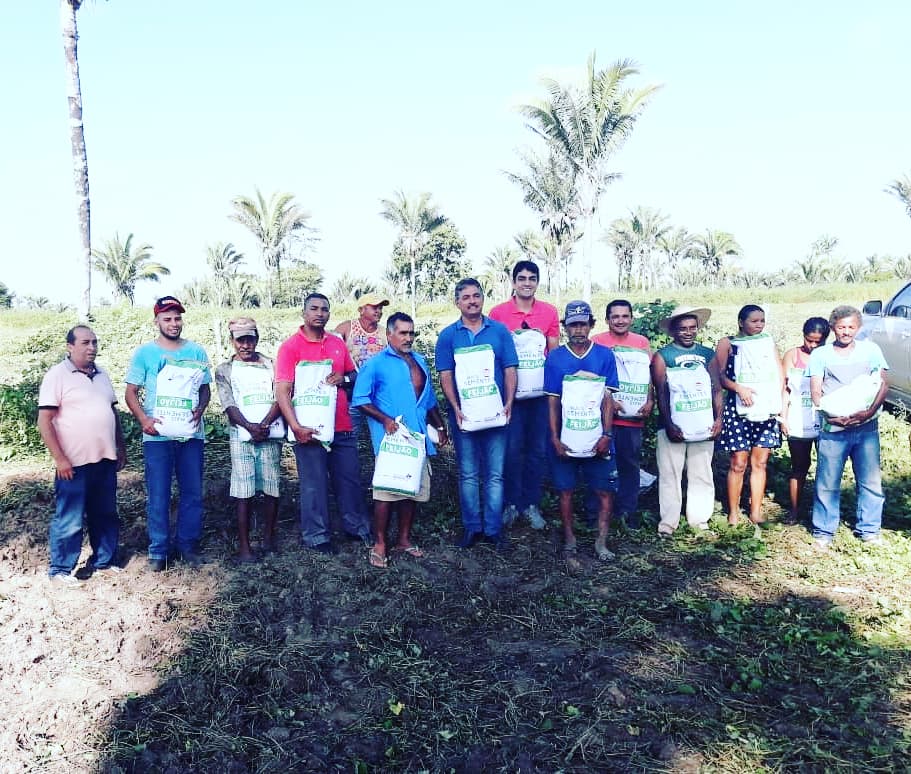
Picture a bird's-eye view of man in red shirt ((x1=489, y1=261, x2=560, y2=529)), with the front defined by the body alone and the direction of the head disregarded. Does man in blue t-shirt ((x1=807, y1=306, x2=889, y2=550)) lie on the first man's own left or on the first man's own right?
on the first man's own left

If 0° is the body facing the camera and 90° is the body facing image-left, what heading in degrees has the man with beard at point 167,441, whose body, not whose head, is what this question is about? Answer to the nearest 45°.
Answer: approximately 0°

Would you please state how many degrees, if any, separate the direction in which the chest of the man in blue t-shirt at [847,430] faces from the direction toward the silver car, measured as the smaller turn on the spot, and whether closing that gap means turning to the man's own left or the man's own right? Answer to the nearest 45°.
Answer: approximately 180°

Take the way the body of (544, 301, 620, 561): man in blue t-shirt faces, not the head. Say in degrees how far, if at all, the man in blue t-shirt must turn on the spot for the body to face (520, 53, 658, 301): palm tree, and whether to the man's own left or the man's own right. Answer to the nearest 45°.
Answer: approximately 180°

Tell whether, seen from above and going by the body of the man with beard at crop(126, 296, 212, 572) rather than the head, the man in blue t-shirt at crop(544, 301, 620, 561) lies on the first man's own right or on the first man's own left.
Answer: on the first man's own left

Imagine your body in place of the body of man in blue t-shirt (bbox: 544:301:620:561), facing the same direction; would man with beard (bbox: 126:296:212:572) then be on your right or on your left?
on your right
